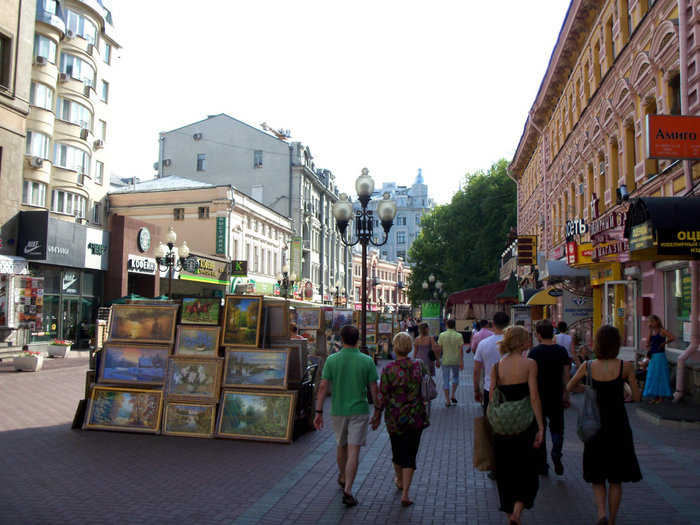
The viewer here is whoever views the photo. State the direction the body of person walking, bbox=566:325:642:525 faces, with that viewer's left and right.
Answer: facing away from the viewer

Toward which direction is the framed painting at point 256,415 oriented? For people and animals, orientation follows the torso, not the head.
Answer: toward the camera

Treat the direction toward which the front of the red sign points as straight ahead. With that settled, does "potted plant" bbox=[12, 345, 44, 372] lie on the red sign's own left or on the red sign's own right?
on the red sign's own right

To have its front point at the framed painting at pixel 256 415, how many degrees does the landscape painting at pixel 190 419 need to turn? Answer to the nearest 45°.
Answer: approximately 45° to its left

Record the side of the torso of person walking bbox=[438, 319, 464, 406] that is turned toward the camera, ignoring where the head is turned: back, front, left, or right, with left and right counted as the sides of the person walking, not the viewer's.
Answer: back

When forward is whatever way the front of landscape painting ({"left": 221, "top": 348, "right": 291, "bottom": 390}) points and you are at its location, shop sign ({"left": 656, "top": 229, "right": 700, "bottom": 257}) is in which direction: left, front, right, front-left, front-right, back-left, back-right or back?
left

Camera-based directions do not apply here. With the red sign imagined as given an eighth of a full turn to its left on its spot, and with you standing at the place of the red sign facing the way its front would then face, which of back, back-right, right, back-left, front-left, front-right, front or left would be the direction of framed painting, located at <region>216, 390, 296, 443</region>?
right

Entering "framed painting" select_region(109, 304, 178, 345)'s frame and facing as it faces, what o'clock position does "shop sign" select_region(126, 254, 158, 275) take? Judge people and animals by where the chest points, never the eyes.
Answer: The shop sign is roughly at 6 o'clock from the framed painting.

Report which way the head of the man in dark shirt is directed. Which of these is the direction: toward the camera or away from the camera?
away from the camera

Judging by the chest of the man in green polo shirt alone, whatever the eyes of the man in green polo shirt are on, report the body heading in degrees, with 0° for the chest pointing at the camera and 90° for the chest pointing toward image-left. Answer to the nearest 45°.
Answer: approximately 180°

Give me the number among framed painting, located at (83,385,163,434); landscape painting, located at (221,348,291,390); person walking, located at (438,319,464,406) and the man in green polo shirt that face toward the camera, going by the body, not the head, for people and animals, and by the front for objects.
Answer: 2

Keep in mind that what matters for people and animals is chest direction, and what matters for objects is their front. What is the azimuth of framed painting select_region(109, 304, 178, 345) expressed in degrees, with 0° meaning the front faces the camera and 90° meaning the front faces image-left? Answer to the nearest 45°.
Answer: approximately 0°

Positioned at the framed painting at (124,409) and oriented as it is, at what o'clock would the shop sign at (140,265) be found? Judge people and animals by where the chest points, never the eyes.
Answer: The shop sign is roughly at 6 o'clock from the framed painting.
